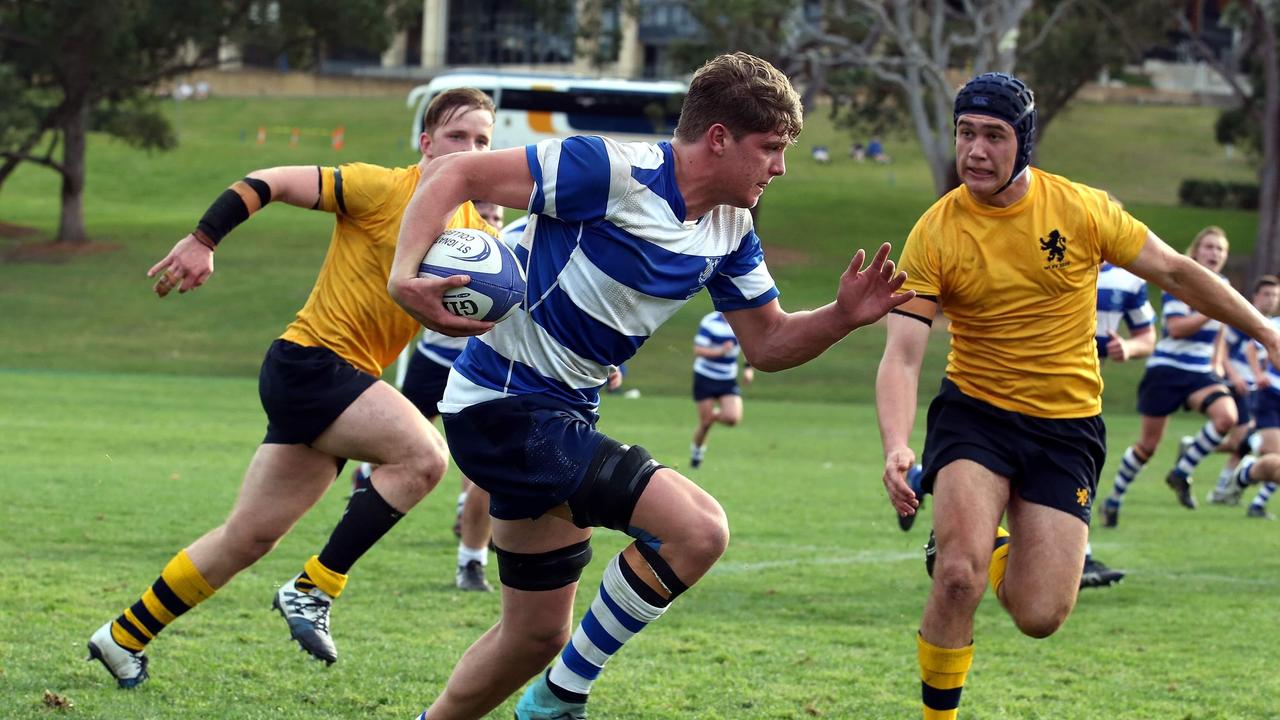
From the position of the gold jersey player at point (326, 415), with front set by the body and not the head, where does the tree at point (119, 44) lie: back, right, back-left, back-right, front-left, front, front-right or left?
back-left

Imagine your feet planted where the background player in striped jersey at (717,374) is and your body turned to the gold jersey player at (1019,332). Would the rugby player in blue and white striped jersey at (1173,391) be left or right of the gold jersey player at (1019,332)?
left

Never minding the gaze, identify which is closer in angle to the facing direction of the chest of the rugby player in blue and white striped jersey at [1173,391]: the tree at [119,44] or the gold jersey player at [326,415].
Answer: the gold jersey player

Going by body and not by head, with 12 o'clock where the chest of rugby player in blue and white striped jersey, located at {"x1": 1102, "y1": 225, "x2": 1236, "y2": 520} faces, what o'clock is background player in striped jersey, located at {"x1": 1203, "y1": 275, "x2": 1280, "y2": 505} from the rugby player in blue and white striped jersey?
The background player in striped jersey is roughly at 8 o'clock from the rugby player in blue and white striped jersey.

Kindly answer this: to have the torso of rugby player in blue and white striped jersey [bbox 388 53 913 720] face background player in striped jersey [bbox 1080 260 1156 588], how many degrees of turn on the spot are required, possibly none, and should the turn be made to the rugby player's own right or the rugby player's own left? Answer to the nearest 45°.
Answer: approximately 90° to the rugby player's own left

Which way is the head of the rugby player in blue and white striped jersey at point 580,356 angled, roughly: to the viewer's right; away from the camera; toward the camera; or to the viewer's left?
to the viewer's right

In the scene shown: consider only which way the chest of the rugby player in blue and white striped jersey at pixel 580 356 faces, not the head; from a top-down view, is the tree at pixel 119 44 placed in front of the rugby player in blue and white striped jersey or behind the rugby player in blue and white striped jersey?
behind

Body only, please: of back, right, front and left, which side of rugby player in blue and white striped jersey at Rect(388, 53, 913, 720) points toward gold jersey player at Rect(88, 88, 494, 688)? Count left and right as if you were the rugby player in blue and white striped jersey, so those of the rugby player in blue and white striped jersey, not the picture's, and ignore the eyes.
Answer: back

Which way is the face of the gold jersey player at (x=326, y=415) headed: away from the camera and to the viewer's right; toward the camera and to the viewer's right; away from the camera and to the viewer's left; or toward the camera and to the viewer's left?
toward the camera and to the viewer's right

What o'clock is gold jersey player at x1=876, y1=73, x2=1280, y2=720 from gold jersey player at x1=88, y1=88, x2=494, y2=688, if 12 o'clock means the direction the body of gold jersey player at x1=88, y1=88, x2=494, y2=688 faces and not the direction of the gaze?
gold jersey player at x1=876, y1=73, x2=1280, y2=720 is roughly at 11 o'clock from gold jersey player at x1=88, y1=88, x2=494, y2=688.

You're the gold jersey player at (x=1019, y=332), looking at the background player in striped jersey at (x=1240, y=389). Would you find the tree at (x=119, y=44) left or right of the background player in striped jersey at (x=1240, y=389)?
left

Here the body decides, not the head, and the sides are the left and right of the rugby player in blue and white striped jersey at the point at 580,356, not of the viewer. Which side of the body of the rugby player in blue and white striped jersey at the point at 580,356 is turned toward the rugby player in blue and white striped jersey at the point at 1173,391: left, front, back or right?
left

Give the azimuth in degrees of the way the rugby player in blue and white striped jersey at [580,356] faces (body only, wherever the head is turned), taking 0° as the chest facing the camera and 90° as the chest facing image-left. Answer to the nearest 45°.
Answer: approximately 315°
